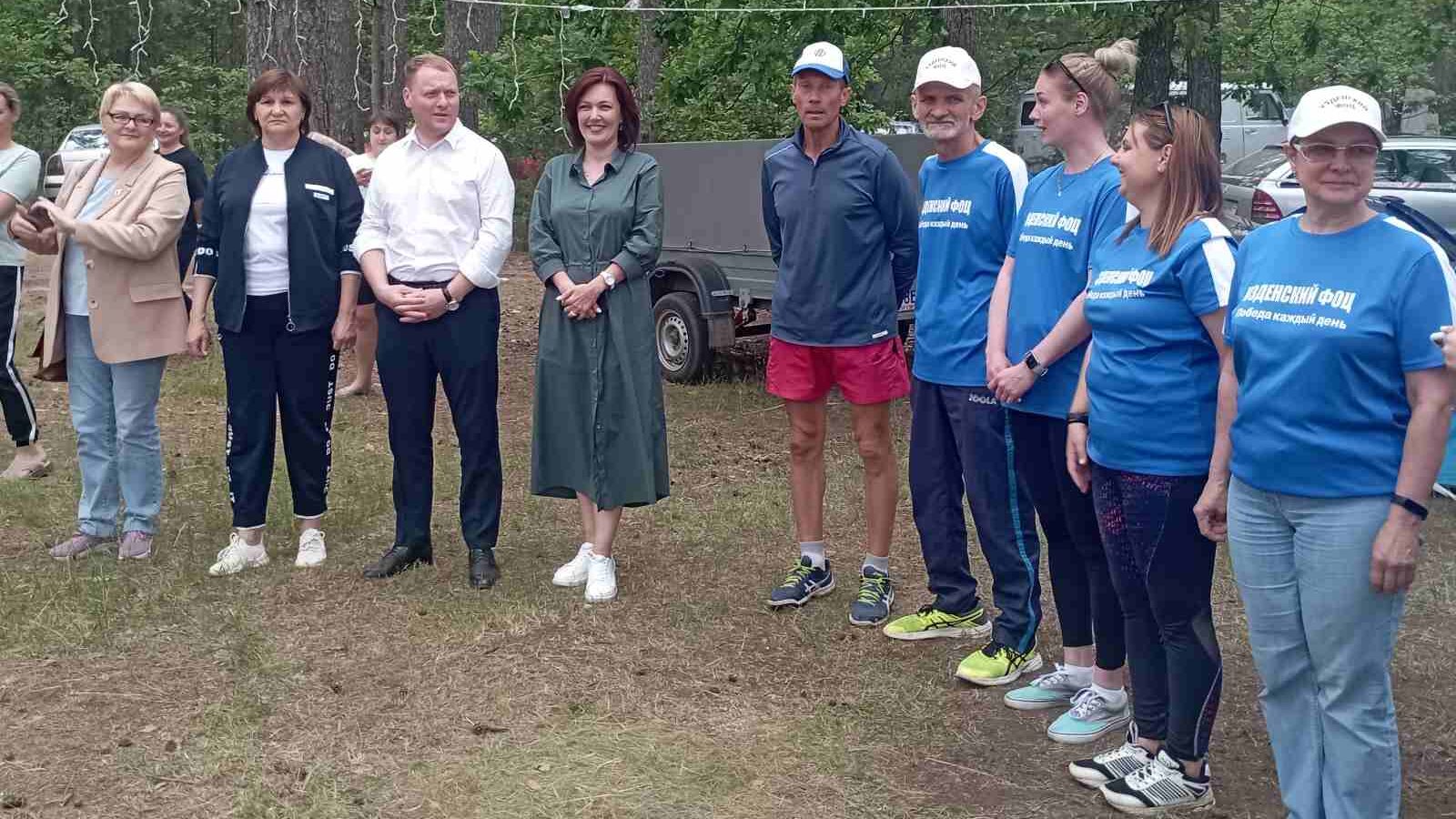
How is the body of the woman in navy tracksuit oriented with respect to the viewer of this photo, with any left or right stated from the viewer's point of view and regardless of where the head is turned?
facing the viewer

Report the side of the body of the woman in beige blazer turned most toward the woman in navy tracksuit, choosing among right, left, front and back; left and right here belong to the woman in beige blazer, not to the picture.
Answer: left

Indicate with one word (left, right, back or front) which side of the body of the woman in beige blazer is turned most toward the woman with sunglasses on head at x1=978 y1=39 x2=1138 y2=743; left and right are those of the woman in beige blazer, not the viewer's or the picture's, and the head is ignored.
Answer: left

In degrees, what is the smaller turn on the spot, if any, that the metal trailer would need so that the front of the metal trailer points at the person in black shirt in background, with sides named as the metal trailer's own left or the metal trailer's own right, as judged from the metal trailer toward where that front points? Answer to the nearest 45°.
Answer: approximately 90° to the metal trailer's own left

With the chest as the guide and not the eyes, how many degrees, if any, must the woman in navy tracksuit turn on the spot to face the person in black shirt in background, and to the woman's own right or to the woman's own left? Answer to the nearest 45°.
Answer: approximately 180°

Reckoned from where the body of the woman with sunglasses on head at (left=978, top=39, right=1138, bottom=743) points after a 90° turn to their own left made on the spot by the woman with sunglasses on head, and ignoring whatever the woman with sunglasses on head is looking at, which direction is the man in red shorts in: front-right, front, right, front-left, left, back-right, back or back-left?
back

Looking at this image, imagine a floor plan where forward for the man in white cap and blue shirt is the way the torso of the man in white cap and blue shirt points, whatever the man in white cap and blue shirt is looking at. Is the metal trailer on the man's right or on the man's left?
on the man's right

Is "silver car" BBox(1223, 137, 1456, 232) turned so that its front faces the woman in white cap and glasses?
no

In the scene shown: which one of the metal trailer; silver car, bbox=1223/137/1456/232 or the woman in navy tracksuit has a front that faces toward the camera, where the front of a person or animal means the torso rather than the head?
the woman in navy tracksuit

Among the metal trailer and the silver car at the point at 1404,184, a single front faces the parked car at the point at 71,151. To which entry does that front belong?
the metal trailer

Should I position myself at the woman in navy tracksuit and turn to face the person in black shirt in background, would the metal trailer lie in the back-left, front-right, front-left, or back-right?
front-right

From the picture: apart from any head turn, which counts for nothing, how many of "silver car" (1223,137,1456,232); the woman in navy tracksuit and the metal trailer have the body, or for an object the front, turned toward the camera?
1

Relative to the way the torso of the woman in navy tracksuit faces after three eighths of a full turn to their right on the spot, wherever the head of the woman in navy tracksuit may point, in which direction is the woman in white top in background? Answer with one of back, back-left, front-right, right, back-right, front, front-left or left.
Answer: front-right

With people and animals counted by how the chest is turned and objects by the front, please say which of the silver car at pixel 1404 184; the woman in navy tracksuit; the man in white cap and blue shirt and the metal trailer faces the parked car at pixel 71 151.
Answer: the metal trailer

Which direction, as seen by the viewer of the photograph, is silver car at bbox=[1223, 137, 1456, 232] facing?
facing away from the viewer and to the right of the viewer

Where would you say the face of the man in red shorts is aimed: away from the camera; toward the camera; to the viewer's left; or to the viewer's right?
toward the camera

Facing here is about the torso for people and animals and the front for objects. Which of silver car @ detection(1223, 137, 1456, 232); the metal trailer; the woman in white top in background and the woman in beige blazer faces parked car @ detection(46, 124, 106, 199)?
the metal trailer

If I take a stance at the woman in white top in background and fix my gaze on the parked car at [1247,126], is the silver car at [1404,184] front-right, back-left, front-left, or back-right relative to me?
front-right

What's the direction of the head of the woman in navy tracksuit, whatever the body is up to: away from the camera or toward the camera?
toward the camera

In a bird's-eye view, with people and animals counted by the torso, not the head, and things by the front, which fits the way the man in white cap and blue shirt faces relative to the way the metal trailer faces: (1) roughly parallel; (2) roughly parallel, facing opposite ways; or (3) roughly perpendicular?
roughly perpendicular

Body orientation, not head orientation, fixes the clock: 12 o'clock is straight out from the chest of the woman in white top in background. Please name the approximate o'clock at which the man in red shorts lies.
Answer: The man in red shorts is roughly at 10 o'clock from the woman in white top in background.
